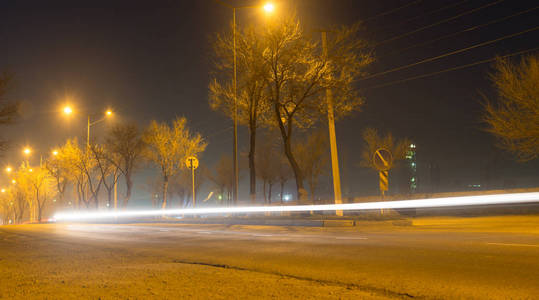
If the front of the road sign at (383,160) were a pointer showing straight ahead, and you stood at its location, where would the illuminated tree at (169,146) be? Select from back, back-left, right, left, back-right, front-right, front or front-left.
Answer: back-right

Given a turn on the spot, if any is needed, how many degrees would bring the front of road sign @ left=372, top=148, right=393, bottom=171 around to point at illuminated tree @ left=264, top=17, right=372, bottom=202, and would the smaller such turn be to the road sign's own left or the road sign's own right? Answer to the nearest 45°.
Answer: approximately 135° to the road sign's own right

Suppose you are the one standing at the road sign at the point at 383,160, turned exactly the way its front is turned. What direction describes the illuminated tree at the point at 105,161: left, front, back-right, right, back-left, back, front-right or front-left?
back-right

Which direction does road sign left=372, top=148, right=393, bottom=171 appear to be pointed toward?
toward the camera

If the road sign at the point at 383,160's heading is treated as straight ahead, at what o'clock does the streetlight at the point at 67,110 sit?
The streetlight is roughly at 4 o'clock from the road sign.

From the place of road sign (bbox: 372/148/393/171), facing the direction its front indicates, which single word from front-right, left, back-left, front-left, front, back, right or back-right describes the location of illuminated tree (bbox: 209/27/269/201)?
back-right

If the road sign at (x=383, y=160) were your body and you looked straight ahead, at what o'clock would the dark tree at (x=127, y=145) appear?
The dark tree is roughly at 4 o'clock from the road sign.
